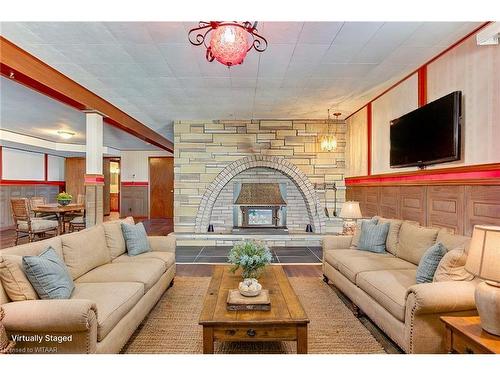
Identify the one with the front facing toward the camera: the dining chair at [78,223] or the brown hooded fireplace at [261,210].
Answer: the brown hooded fireplace

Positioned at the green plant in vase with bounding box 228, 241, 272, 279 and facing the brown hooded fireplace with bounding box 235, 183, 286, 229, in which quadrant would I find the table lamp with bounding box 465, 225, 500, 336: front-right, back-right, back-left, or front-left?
back-right

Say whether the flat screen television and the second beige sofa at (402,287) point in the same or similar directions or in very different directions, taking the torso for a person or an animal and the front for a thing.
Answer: same or similar directions

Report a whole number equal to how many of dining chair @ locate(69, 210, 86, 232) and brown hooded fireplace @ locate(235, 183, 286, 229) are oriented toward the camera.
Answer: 1

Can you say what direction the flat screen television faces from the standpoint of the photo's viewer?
facing the viewer and to the left of the viewer

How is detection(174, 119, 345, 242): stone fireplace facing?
toward the camera

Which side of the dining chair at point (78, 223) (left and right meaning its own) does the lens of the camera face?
left

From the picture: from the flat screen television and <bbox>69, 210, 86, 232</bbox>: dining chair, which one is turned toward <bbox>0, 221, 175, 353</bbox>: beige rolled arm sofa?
the flat screen television

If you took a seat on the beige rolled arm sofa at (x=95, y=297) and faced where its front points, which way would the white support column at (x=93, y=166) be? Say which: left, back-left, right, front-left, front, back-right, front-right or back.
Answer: back-left

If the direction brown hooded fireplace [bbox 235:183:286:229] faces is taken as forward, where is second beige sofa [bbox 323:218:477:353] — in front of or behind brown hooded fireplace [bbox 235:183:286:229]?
in front

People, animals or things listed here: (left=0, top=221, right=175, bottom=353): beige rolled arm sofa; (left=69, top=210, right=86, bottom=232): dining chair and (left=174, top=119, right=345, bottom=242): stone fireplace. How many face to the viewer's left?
1

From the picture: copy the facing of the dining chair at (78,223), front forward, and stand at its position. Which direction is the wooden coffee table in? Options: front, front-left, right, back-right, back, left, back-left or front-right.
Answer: left

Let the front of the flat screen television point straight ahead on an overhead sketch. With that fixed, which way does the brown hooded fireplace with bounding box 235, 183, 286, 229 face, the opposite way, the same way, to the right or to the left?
to the left

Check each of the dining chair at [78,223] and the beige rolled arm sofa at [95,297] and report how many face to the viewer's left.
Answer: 1

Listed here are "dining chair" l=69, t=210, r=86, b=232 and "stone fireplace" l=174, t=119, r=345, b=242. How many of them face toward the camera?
1

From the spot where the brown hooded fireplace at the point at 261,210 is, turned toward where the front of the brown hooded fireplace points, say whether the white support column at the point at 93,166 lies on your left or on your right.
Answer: on your right
